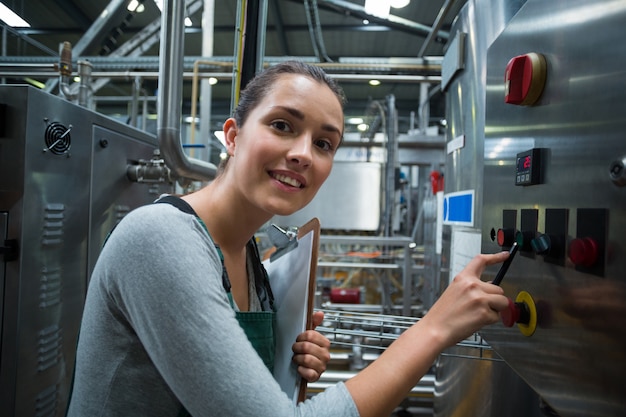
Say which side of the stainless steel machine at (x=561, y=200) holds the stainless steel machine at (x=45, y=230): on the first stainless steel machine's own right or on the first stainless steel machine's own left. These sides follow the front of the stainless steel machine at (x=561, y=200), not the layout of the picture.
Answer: on the first stainless steel machine's own right

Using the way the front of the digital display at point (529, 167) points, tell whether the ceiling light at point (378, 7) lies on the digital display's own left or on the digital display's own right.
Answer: on the digital display's own right

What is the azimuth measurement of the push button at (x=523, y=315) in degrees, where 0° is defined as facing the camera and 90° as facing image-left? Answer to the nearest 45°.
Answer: approximately 45°

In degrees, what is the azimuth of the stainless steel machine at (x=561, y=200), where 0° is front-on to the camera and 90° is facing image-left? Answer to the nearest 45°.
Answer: approximately 45°

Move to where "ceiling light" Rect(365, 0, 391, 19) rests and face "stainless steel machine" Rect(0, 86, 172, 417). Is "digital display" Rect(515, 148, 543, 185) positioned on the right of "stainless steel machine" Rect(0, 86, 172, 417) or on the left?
left

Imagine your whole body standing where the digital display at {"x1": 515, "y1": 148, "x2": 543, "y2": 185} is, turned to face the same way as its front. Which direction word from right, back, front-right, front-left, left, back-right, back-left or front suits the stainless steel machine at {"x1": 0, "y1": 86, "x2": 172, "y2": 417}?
front-right
